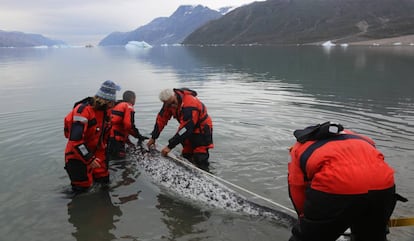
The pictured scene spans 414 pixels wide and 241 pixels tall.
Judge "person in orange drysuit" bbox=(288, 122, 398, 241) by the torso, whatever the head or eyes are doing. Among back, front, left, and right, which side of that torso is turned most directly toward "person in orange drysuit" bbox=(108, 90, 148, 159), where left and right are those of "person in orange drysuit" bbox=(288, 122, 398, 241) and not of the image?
front

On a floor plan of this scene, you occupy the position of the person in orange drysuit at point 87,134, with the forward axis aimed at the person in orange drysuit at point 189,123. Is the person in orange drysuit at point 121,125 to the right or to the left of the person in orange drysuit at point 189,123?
left

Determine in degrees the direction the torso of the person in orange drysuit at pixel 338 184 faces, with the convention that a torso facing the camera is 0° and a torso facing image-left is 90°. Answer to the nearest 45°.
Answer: approximately 135°

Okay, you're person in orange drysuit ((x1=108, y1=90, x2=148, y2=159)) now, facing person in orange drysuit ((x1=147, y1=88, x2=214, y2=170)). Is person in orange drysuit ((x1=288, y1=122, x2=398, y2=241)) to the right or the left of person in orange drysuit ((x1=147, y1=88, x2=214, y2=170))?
right

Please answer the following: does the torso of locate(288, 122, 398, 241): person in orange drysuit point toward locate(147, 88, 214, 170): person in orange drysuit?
yes

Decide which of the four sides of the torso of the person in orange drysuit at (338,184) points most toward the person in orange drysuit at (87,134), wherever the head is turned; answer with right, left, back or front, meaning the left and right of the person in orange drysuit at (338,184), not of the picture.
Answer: front
